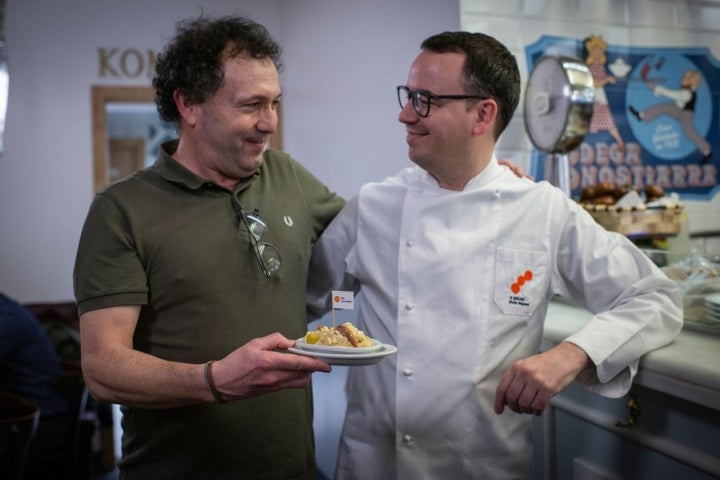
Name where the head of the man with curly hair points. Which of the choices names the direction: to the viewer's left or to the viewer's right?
to the viewer's right

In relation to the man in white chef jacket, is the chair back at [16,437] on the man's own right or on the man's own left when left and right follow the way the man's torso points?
on the man's own right

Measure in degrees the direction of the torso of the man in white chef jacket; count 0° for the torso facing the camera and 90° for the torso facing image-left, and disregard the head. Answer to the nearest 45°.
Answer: approximately 0°
